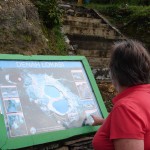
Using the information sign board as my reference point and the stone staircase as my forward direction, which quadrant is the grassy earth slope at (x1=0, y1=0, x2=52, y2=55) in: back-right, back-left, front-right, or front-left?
front-left

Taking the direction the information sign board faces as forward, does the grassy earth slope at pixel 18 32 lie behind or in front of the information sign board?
behind

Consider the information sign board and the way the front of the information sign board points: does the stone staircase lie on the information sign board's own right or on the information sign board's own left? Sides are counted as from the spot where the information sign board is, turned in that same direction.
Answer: on the information sign board's own left

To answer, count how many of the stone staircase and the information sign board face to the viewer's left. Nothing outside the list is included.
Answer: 0

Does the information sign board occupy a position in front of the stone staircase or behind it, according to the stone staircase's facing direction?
in front

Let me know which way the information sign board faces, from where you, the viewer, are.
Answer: facing the viewer and to the right of the viewer

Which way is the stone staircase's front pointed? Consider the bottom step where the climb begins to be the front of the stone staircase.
toward the camera

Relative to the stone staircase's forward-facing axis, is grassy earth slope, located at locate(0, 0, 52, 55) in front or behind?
in front
